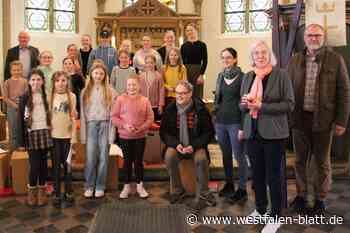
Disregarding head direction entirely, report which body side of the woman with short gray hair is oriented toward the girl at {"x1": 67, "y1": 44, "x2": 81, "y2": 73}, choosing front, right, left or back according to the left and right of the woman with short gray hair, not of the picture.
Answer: right

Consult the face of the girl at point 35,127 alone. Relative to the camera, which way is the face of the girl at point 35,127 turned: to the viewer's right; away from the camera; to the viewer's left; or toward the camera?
toward the camera

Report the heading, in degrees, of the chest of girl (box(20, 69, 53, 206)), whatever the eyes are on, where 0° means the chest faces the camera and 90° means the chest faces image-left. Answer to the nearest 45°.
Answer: approximately 0°

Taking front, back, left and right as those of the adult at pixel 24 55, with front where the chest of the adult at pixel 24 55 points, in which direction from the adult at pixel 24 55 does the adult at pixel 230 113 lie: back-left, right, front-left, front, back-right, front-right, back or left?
front-left

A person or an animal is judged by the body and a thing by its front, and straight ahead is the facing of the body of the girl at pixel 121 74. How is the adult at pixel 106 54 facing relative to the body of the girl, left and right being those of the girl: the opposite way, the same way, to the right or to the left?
the same way

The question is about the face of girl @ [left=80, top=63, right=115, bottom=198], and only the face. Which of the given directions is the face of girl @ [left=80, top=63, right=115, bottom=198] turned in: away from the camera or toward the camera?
toward the camera

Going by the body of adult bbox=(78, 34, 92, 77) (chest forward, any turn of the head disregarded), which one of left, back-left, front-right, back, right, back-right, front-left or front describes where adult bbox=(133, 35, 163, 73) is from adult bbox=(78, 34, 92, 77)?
front-left

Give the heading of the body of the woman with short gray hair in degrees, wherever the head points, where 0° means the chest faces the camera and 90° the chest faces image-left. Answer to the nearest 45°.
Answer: approximately 45°

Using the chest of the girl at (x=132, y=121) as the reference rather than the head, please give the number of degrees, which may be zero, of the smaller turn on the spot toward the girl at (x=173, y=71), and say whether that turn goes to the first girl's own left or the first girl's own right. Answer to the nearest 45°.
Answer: approximately 135° to the first girl's own left

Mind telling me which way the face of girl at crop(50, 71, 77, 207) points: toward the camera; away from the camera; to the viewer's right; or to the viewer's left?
toward the camera

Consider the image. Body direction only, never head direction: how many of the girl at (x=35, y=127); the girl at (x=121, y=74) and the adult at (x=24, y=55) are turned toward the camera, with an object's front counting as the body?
3

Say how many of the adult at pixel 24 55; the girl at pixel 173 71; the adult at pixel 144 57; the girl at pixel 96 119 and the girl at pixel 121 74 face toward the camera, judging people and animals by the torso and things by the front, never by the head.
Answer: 5

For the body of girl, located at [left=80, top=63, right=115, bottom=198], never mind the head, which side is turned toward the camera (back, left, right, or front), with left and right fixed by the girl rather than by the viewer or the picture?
front

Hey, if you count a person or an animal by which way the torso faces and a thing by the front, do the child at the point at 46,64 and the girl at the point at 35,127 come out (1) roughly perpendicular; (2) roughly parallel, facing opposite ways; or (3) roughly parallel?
roughly parallel

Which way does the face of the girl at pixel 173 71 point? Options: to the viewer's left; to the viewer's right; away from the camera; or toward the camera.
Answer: toward the camera

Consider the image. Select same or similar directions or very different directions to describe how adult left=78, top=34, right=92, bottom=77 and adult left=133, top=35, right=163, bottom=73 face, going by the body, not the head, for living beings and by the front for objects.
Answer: same or similar directions

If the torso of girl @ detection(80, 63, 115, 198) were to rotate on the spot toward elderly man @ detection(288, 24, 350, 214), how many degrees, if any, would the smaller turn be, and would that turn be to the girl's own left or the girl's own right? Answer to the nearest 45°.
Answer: approximately 45° to the girl's own left

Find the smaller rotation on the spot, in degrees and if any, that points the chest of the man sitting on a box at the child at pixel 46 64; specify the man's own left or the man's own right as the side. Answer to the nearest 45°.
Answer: approximately 135° to the man's own right
